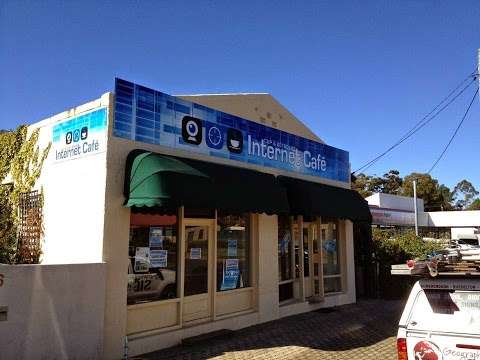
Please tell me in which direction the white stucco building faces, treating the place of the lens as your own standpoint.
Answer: facing the viewer and to the right of the viewer

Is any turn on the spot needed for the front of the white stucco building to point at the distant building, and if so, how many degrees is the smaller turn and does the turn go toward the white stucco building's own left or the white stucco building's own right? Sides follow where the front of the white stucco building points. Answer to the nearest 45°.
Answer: approximately 90° to the white stucco building's own left

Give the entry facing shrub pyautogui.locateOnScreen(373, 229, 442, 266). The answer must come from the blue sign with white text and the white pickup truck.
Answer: the white pickup truck

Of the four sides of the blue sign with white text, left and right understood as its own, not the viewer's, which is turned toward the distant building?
left

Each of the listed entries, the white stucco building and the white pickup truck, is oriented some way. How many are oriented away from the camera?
1

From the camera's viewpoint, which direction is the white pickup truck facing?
away from the camera

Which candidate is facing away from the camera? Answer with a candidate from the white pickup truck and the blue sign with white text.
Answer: the white pickup truck

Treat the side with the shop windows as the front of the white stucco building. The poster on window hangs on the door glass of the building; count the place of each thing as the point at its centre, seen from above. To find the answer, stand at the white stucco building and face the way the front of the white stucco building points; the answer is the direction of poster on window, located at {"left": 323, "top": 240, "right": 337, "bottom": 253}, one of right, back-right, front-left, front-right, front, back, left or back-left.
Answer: left

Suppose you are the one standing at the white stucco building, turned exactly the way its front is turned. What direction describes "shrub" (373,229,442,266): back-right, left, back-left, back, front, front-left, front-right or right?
left

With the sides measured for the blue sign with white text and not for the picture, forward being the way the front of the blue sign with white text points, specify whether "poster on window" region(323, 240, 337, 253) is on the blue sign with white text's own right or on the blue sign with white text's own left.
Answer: on the blue sign with white text's own left

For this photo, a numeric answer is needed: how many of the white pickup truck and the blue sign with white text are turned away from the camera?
1

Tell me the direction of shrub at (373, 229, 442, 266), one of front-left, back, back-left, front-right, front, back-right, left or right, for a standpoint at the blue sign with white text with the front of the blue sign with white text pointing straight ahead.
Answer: left

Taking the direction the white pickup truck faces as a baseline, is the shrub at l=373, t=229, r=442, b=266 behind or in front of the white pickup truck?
in front

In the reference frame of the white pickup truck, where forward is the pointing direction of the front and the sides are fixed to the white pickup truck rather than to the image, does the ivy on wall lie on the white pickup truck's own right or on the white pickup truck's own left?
on the white pickup truck's own left
